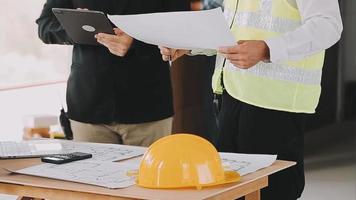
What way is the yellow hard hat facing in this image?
to the viewer's right

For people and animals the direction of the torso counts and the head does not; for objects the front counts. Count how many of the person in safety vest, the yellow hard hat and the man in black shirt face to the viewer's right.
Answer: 1

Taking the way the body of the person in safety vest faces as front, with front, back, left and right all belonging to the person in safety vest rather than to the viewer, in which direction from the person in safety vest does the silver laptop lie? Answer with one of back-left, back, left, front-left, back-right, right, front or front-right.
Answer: front-right

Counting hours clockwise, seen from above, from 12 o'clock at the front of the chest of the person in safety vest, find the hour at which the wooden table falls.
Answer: The wooden table is roughly at 12 o'clock from the person in safety vest.

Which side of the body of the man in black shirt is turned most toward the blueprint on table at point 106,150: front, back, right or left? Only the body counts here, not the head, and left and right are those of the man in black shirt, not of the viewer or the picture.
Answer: front

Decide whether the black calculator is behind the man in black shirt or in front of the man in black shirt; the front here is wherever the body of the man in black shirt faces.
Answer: in front

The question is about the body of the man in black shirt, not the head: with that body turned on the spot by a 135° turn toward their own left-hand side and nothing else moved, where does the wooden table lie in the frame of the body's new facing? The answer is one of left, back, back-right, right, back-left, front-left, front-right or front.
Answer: back-right

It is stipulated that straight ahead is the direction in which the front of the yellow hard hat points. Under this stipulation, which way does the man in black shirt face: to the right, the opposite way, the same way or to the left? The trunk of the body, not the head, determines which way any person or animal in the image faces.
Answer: to the right

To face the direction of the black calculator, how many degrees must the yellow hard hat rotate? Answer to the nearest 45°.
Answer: approximately 135° to its left

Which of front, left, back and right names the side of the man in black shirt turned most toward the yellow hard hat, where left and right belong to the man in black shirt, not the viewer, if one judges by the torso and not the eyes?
front

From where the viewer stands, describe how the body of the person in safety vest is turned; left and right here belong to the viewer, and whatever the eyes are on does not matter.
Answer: facing the viewer and to the left of the viewer

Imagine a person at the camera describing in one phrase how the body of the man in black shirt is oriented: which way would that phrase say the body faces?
toward the camera

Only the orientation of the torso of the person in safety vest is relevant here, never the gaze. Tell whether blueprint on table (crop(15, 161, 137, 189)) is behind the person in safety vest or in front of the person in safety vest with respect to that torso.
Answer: in front
